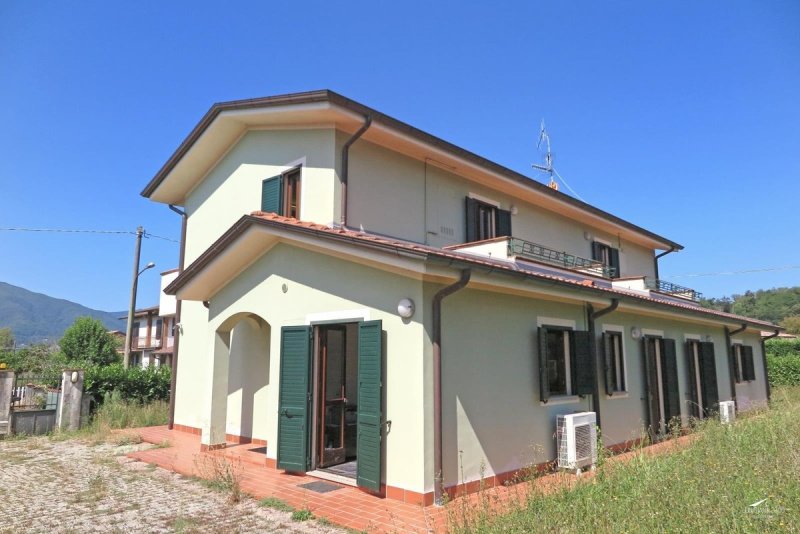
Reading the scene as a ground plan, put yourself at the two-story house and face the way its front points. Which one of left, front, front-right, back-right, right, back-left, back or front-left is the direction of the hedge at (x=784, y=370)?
back

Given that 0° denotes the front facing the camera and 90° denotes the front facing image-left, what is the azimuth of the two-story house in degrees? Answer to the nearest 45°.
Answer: approximately 45°

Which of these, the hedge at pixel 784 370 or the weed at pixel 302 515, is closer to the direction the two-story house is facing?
the weed

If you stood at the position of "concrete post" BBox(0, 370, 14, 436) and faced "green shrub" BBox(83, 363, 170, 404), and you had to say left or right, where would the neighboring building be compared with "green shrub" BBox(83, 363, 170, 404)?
left

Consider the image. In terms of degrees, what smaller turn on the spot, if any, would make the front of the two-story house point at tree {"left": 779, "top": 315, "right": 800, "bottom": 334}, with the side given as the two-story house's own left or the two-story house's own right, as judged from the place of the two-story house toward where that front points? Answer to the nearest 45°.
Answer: approximately 180°

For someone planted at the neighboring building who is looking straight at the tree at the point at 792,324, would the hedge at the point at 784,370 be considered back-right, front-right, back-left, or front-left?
front-right

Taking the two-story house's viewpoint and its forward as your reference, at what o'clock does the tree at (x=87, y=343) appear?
The tree is roughly at 3 o'clock from the two-story house.
